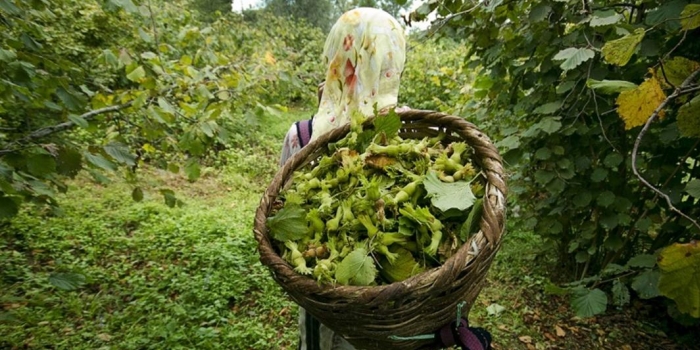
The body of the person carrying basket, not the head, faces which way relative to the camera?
away from the camera

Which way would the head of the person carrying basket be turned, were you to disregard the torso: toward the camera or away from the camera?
away from the camera

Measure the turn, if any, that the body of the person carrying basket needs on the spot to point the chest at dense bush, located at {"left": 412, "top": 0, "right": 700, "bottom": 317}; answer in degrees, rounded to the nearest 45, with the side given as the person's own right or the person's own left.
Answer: approximately 45° to the person's own right
